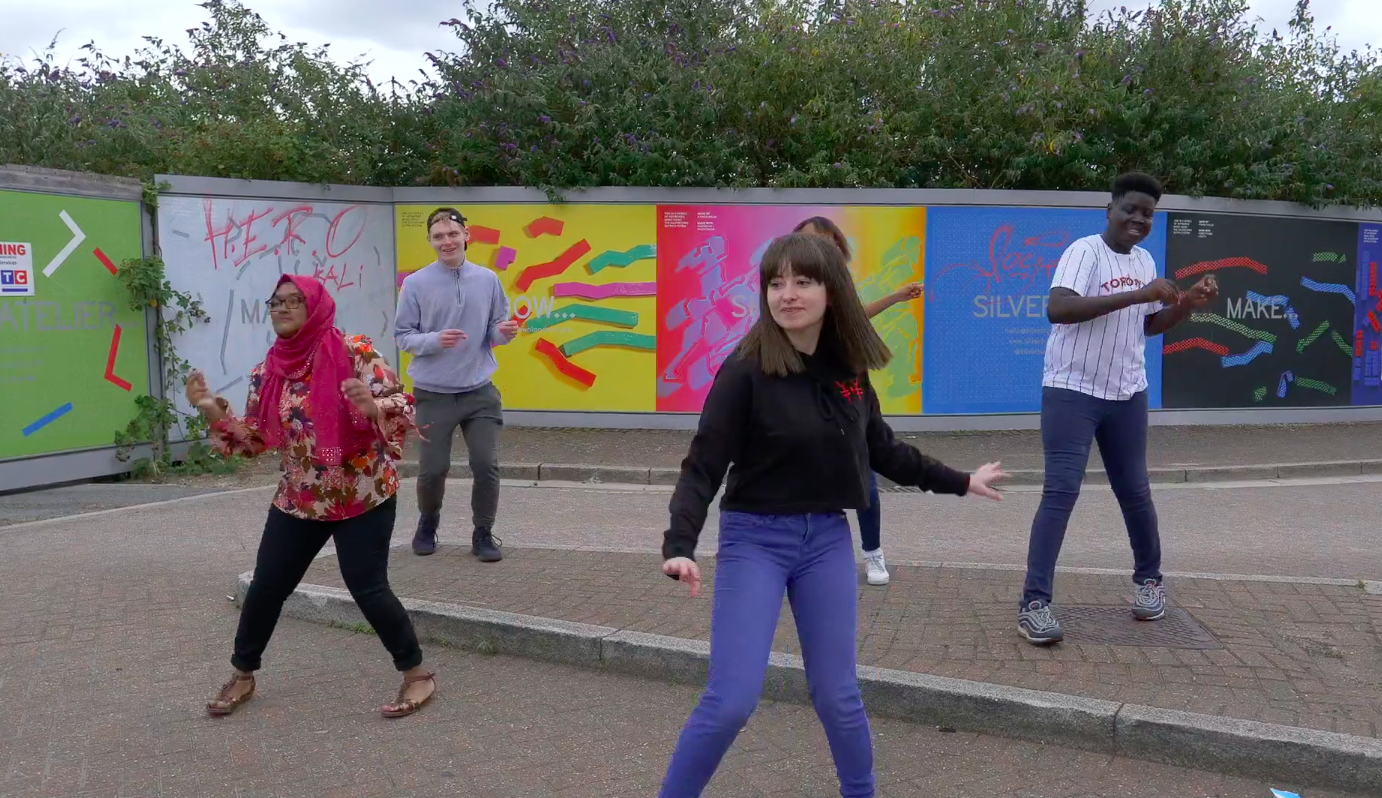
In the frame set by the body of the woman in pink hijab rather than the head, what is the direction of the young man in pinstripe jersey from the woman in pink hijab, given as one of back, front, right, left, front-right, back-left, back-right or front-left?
back-left

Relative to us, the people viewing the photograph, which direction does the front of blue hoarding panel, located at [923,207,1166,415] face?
facing the viewer

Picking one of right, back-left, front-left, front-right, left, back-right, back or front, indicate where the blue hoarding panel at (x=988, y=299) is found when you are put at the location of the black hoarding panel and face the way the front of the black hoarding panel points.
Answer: front-right

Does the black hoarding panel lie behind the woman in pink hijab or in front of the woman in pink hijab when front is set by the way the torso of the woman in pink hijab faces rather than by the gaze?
behind

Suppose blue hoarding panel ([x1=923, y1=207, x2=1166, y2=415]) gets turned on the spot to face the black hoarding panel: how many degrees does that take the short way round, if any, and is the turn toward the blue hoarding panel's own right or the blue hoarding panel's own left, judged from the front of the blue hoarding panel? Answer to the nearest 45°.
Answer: approximately 135° to the blue hoarding panel's own left

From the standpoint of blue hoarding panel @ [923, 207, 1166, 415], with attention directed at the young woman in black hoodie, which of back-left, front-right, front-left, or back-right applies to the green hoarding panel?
front-right

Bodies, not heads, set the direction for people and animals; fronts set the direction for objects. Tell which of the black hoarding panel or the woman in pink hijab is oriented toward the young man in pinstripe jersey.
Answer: the black hoarding panel

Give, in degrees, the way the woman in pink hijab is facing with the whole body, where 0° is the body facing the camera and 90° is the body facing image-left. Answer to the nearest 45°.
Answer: approximately 45°

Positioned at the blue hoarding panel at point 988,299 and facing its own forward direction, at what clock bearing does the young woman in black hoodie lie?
The young woman in black hoodie is roughly at 12 o'clock from the blue hoarding panel.

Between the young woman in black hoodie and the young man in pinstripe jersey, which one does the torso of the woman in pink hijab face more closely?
the young woman in black hoodie

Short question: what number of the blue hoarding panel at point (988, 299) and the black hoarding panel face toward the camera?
2

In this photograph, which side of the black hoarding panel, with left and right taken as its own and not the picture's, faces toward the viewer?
front

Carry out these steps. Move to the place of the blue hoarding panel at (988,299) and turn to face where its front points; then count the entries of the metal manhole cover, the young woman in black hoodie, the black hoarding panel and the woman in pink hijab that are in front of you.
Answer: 3

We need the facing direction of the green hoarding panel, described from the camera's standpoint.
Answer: facing the viewer and to the right of the viewer

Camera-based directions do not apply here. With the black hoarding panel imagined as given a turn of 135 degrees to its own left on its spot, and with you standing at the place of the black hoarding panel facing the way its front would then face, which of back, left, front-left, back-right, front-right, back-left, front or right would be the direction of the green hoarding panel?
back
